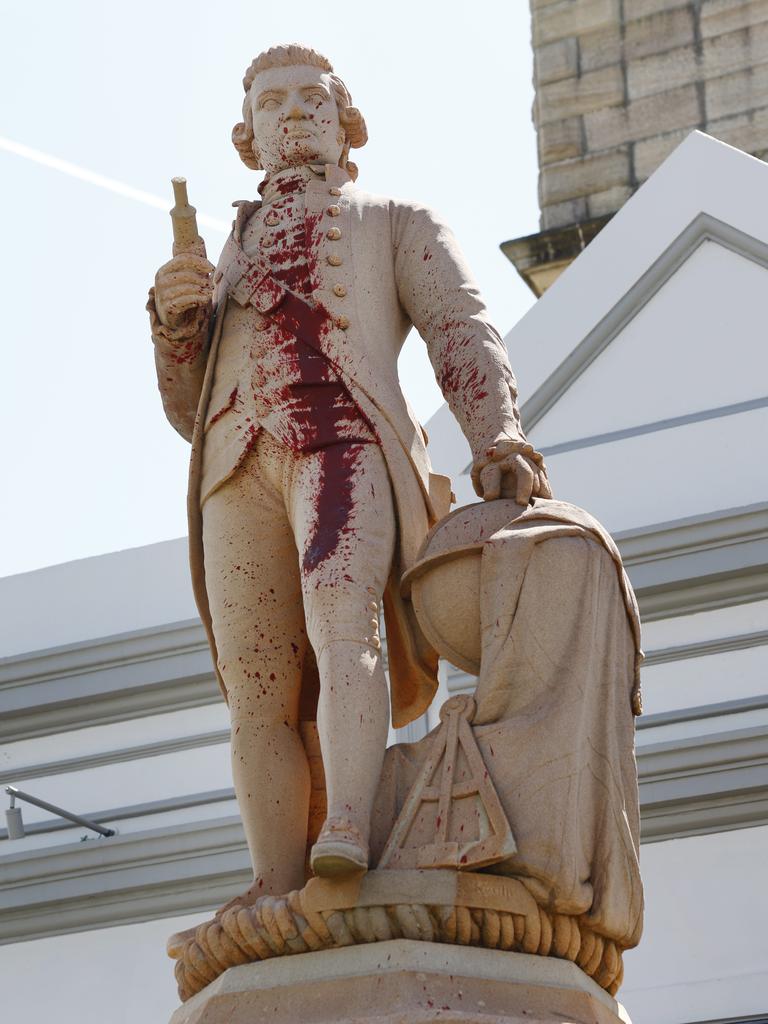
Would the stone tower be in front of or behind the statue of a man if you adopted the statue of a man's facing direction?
behind

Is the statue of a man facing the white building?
no

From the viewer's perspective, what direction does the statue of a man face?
toward the camera
